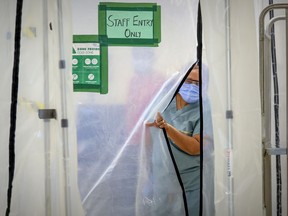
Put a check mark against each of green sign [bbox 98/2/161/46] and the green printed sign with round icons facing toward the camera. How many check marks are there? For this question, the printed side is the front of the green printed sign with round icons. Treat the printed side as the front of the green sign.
2

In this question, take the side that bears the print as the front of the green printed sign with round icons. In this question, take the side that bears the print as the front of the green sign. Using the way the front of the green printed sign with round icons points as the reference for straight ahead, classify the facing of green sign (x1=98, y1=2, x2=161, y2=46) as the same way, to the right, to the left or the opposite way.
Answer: the same way

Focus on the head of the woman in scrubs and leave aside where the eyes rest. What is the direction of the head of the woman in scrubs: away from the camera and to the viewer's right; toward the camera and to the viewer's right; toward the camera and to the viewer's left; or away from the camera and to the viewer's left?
toward the camera and to the viewer's left

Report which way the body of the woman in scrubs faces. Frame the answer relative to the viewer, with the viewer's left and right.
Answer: facing the viewer and to the left of the viewer

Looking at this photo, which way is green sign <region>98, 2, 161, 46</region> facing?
toward the camera

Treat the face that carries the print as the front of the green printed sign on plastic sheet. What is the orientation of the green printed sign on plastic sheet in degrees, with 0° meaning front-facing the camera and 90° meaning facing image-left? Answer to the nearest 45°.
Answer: approximately 0°

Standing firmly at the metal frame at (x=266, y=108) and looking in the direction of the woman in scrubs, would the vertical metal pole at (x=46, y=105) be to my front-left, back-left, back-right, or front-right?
front-left
